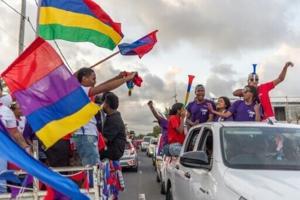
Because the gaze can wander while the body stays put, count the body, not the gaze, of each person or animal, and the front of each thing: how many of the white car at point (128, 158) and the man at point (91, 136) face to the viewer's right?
1

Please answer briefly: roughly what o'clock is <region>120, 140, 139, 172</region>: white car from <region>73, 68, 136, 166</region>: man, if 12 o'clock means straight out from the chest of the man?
The white car is roughly at 9 o'clock from the man.
